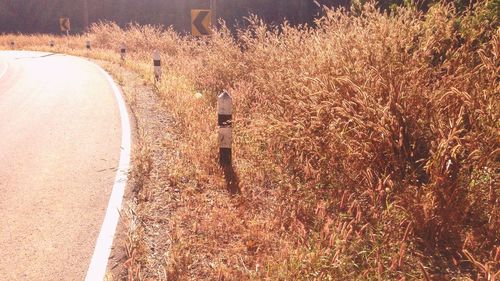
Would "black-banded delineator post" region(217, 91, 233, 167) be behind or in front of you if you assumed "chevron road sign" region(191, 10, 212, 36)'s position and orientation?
in front

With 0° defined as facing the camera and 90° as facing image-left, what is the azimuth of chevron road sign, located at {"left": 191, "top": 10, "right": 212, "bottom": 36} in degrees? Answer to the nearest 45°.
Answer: approximately 0°
